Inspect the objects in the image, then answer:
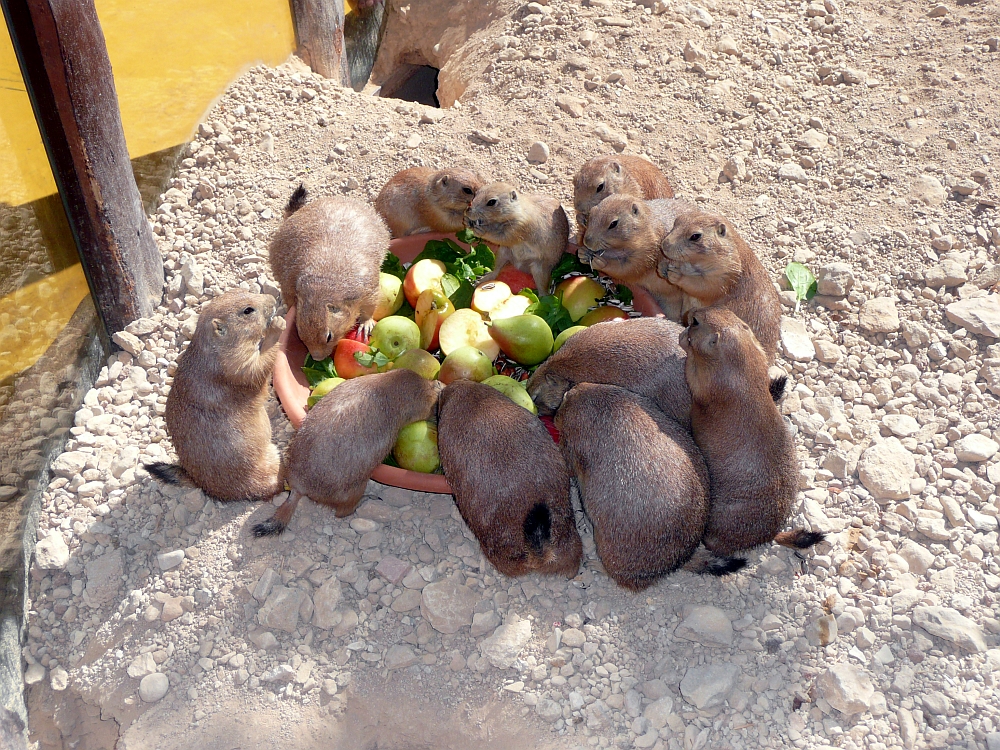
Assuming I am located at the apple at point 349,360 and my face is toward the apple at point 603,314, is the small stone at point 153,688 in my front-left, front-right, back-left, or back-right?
back-right

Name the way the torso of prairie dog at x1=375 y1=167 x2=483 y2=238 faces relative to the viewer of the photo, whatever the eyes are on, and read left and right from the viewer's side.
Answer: facing to the right of the viewer

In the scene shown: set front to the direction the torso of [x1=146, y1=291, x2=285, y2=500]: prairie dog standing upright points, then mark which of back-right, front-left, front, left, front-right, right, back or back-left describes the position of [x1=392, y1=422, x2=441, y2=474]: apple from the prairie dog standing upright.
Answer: front-right

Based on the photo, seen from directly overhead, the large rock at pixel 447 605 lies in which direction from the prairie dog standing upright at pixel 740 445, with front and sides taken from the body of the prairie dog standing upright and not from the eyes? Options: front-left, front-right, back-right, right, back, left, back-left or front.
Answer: left

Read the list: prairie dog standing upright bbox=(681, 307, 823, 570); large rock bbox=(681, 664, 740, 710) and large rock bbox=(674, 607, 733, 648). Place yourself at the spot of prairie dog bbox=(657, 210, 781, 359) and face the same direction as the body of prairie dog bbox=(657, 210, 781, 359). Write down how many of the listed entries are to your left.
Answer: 3

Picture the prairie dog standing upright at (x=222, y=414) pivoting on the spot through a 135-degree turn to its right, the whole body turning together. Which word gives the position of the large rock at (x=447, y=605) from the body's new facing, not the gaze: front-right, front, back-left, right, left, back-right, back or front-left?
left

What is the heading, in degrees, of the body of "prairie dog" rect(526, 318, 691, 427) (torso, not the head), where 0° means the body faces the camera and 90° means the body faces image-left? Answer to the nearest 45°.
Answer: approximately 90°

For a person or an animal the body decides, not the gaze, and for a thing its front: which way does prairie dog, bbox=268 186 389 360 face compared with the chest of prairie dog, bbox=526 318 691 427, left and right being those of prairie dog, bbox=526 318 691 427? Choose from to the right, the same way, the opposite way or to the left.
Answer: to the left

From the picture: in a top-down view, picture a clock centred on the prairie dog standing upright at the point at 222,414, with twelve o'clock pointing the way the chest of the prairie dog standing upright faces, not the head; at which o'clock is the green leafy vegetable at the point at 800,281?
The green leafy vegetable is roughly at 12 o'clock from the prairie dog standing upright.

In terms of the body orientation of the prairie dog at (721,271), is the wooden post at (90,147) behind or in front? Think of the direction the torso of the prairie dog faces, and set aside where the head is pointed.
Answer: in front

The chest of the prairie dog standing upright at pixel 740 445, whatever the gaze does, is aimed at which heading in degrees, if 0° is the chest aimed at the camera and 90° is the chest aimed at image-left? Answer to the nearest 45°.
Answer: approximately 135°

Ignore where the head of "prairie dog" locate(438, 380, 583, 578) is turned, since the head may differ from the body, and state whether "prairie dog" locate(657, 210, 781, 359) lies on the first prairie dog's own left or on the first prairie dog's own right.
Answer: on the first prairie dog's own right

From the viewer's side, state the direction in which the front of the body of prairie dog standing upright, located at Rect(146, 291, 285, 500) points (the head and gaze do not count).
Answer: to the viewer's right

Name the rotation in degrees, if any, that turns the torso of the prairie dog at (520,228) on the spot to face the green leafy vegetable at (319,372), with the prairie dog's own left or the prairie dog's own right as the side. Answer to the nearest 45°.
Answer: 0° — it already faces it

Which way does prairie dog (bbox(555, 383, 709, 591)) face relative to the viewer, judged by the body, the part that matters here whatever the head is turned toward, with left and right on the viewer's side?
facing away from the viewer and to the left of the viewer

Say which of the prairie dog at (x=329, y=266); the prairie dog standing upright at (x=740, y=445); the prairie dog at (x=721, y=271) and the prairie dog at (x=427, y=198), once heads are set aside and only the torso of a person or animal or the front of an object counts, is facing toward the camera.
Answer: the prairie dog at (x=329, y=266)
